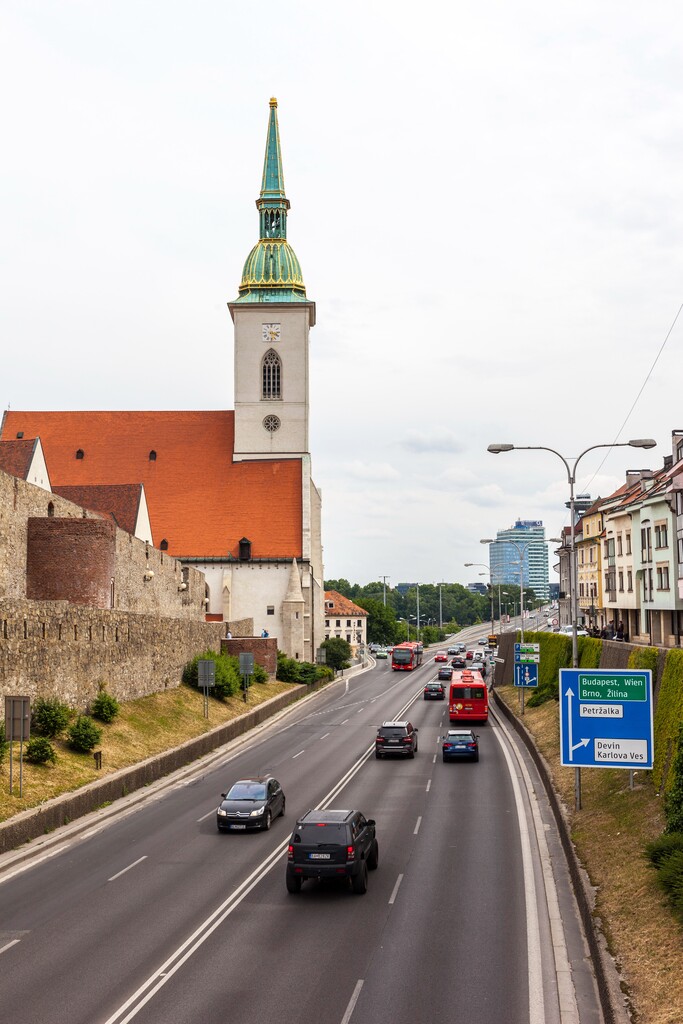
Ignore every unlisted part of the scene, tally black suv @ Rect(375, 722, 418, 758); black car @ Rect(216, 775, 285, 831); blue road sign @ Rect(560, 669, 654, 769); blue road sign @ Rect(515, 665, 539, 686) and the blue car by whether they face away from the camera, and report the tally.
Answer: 2

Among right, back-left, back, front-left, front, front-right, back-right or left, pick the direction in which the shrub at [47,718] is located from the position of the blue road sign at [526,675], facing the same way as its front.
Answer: front-right

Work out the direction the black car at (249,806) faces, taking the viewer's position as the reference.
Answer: facing the viewer and to the left of the viewer

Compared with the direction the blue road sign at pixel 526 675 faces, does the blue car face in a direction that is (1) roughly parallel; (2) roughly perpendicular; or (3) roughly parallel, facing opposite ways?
roughly parallel, facing opposite ways

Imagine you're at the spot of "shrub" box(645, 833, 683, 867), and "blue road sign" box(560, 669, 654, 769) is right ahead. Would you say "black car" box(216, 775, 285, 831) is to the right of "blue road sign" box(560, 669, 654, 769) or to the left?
left

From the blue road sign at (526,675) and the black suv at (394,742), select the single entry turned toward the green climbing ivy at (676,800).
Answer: the blue road sign

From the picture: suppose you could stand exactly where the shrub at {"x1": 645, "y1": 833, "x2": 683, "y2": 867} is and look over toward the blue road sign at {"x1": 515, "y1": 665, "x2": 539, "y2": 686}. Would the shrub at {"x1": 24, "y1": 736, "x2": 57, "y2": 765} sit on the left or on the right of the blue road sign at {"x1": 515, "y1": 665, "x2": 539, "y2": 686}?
left

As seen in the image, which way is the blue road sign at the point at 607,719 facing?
toward the camera

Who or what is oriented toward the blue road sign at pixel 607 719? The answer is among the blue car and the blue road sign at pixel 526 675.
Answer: the blue road sign at pixel 526 675

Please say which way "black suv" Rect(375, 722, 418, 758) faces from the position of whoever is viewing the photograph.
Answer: facing away from the viewer

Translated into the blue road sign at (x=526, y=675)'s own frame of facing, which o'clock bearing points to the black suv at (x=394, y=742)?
The black suv is roughly at 1 o'clock from the blue road sign.

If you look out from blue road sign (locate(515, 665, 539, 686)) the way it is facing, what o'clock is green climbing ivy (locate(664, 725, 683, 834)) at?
The green climbing ivy is roughly at 12 o'clock from the blue road sign.

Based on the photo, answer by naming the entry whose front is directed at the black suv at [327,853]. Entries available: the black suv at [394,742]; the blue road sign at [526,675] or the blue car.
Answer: the blue road sign

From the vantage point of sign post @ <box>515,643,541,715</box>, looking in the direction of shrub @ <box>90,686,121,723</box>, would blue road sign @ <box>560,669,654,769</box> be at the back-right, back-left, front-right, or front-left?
front-left

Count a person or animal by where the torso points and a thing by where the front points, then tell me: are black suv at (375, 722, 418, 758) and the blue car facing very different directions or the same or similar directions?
same or similar directions

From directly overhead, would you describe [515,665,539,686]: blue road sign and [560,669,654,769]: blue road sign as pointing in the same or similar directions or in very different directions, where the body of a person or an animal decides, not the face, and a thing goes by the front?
same or similar directions

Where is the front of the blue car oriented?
away from the camera

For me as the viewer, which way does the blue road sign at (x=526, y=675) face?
facing the viewer

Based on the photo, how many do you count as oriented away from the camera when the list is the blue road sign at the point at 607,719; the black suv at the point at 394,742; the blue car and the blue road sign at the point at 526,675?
2

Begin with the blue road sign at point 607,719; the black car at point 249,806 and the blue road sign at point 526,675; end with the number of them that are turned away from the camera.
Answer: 0

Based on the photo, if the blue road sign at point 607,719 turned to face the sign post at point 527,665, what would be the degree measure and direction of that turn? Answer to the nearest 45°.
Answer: approximately 180°
